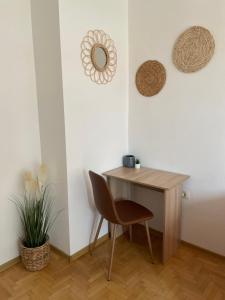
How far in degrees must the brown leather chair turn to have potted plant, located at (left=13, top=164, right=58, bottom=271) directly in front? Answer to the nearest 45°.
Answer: approximately 135° to its left

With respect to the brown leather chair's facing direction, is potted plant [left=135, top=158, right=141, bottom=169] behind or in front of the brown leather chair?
in front

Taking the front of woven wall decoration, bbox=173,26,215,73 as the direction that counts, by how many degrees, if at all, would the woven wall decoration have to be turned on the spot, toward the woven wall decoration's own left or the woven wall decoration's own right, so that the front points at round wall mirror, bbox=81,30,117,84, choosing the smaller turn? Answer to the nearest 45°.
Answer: approximately 45° to the woven wall decoration's own right

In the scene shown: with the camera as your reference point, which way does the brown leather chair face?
facing away from the viewer and to the right of the viewer

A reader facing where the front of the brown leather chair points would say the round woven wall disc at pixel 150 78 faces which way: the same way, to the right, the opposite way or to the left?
the opposite way

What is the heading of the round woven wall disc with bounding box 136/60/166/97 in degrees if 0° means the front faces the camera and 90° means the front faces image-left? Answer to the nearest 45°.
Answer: approximately 45°

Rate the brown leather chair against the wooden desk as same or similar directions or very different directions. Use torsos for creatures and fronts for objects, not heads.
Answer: very different directions
